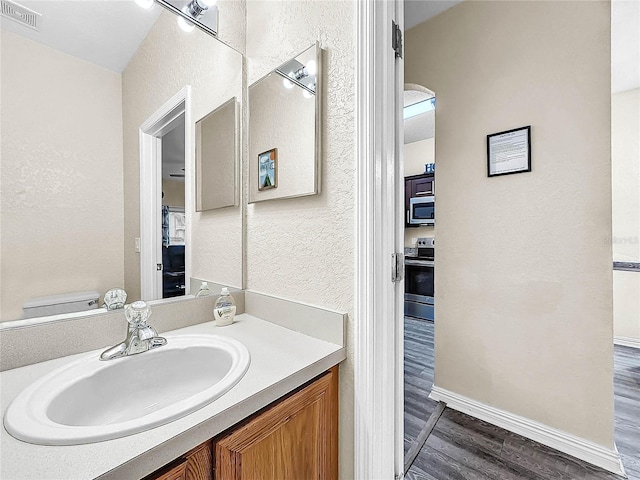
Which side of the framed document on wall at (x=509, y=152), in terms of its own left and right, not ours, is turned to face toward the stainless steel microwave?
right

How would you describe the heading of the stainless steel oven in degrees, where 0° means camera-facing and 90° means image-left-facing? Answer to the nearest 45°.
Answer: approximately 45°

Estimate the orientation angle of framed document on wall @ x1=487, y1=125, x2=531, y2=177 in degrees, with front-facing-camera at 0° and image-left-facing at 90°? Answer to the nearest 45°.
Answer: approximately 45°

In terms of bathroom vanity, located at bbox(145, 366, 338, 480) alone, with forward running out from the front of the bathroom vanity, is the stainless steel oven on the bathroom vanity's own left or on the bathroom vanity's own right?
on the bathroom vanity's own left

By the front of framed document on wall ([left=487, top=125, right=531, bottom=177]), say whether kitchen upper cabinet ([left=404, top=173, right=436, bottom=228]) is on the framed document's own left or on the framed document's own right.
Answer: on the framed document's own right

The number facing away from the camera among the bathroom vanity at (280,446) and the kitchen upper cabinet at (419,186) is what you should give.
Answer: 0

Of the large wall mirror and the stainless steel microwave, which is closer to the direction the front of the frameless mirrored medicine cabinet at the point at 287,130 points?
the large wall mirror
